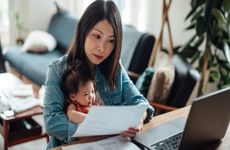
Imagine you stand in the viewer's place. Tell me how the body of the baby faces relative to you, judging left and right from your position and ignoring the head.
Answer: facing the viewer and to the right of the viewer

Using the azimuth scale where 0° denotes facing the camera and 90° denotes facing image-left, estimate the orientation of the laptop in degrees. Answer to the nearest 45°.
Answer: approximately 135°

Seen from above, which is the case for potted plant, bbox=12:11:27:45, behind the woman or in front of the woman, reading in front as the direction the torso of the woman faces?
behind

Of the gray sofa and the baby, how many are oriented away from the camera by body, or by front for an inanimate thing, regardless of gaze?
0

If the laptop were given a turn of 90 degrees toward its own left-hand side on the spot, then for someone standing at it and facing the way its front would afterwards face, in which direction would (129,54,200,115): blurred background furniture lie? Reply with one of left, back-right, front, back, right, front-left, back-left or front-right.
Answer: back-right

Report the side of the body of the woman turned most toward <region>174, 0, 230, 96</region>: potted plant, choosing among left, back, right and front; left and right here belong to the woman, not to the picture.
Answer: left

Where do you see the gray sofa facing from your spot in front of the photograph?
facing the viewer and to the left of the viewer

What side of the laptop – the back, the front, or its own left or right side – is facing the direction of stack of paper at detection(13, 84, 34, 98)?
front

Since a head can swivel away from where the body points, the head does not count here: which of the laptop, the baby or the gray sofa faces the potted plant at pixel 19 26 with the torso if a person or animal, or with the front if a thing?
the laptop

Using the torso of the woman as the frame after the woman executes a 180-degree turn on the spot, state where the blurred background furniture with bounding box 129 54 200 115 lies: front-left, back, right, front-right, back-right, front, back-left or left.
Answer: right

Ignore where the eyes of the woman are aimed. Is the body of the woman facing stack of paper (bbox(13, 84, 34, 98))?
no

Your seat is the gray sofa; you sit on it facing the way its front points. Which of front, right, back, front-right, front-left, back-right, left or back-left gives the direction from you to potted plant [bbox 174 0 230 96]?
left

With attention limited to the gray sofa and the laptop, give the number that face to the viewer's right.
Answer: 0

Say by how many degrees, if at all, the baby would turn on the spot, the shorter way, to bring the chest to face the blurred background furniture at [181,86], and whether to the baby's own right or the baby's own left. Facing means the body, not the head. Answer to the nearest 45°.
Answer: approximately 90° to the baby's own left

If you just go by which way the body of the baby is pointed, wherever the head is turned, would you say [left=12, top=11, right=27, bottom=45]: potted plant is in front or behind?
behind

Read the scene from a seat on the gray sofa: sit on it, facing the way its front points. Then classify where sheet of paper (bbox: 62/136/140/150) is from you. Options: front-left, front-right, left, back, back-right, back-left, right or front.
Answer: front-left
